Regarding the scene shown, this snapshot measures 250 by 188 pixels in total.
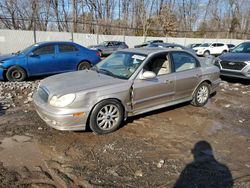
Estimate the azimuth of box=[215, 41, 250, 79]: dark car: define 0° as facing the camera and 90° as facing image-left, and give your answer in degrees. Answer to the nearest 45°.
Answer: approximately 45°

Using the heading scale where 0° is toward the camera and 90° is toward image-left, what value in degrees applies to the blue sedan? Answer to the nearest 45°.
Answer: approximately 90°

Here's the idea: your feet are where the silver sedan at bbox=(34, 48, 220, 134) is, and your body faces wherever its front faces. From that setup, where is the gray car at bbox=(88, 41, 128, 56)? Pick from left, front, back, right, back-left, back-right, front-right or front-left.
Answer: back-right

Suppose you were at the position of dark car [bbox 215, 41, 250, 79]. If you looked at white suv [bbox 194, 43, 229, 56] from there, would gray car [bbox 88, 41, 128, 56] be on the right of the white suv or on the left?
left

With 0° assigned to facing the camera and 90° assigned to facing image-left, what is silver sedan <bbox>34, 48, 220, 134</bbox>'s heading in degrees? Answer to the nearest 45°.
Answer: approximately 45°

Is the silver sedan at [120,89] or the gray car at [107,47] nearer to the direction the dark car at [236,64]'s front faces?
the silver sedan

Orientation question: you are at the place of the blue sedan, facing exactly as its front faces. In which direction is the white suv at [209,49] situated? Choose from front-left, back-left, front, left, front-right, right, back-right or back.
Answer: back-right

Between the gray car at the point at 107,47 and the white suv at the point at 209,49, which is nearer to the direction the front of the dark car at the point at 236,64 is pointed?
the gray car

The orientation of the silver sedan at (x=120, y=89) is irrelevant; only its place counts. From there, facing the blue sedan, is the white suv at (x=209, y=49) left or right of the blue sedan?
right
